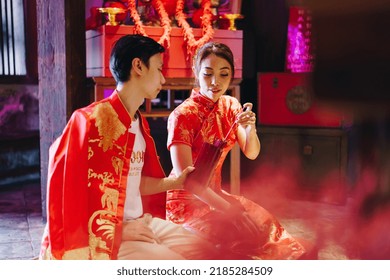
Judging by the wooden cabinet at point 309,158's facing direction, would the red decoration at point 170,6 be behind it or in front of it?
in front

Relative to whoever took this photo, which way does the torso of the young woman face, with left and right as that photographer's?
facing the viewer and to the right of the viewer

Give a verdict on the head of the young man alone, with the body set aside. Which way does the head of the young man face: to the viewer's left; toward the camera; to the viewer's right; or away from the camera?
to the viewer's right

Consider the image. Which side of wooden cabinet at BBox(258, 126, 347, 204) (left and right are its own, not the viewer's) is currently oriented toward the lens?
front

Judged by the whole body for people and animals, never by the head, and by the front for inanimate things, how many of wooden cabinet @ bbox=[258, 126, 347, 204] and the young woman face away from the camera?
0

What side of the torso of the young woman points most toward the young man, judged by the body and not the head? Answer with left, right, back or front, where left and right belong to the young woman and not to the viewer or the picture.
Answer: right

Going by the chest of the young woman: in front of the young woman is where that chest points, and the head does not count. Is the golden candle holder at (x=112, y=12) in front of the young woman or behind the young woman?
behind

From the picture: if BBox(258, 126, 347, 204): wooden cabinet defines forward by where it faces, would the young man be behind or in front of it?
in front

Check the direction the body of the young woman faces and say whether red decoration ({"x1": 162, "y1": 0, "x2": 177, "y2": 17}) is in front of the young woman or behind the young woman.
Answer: behind

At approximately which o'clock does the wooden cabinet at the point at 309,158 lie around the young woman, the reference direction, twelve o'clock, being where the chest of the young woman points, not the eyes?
The wooden cabinet is roughly at 8 o'clock from the young woman.

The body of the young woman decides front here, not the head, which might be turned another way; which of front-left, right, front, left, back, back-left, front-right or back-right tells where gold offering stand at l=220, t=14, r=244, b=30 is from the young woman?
back-left

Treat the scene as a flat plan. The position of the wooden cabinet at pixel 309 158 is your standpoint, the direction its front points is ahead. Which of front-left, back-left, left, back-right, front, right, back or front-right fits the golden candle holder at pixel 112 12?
front-right
